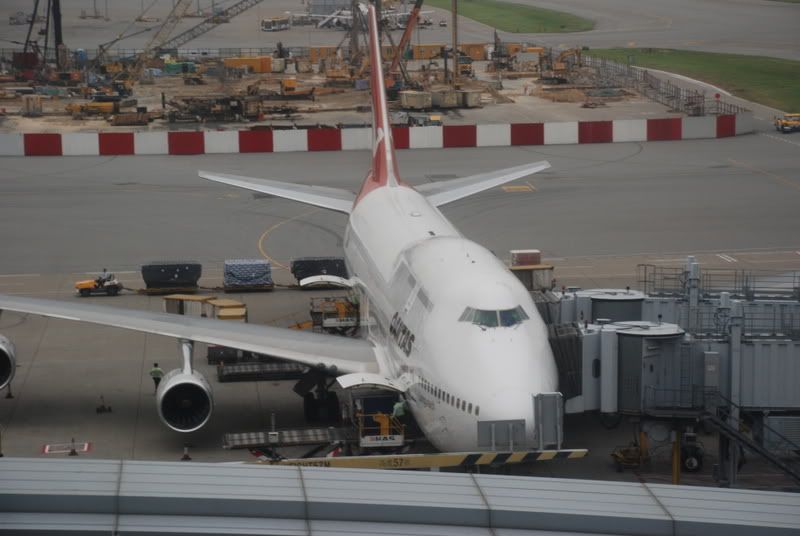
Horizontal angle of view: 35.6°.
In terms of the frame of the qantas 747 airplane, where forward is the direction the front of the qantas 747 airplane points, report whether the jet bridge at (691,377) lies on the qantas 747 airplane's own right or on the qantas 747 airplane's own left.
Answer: on the qantas 747 airplane's own left

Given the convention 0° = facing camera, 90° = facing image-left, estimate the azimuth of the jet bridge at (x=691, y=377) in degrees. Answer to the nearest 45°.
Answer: approximately 90°

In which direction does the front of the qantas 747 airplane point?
toward the camera

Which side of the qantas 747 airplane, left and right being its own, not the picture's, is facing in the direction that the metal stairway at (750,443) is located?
front

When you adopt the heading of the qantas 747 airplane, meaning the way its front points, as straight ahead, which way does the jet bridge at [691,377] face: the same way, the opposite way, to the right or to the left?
to the right

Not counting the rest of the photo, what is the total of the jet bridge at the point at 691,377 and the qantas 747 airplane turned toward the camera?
1

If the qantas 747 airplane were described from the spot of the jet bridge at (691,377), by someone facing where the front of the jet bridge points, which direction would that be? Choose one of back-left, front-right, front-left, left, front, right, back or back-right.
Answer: front
